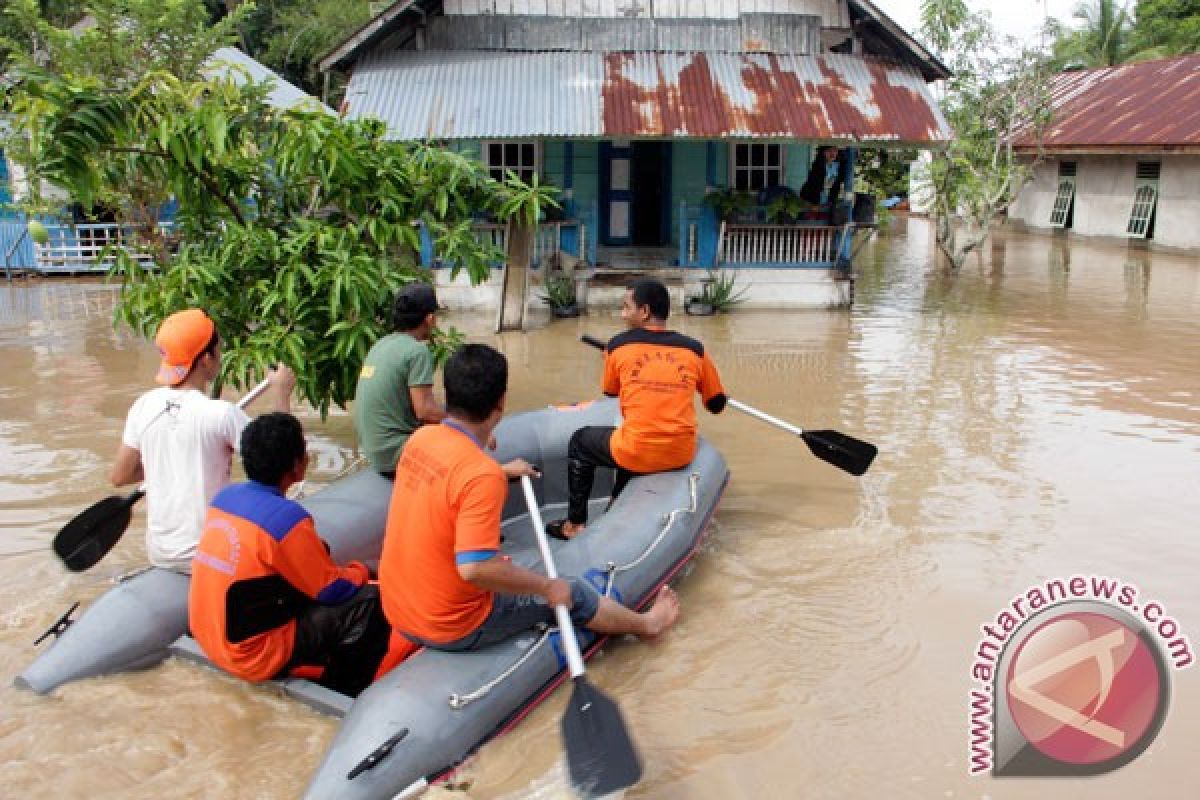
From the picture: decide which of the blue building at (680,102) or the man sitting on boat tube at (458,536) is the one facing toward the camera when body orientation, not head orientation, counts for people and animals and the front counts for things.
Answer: the blue building

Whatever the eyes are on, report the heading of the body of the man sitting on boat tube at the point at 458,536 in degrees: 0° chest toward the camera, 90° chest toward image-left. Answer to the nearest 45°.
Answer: approximately 225°

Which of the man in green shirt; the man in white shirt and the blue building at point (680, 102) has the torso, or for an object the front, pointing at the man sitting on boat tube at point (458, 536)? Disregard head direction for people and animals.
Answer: the blue building

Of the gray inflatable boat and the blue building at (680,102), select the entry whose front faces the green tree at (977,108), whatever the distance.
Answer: the gray inflatable boat

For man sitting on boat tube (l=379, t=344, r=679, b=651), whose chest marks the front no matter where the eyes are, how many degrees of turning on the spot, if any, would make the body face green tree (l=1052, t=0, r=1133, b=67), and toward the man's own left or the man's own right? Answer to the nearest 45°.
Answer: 0° — they already face it

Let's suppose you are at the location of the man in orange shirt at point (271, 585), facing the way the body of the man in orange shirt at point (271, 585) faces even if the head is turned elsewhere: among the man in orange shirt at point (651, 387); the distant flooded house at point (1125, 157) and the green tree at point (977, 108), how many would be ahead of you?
3

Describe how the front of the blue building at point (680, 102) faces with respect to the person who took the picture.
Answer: facing the viewer

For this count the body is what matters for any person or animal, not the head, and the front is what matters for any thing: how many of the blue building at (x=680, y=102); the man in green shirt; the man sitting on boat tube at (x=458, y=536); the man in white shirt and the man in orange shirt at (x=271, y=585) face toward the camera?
1

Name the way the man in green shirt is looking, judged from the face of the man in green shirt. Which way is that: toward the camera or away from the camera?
away from the camera

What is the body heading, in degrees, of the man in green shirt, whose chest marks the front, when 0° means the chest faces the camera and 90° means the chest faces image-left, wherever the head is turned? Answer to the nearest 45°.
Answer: approximately 225°

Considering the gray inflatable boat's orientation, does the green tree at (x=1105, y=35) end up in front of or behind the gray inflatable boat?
in front

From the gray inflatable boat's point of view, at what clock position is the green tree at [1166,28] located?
The green tree is roughly at 12 o'clock from the gray inflatable boat.

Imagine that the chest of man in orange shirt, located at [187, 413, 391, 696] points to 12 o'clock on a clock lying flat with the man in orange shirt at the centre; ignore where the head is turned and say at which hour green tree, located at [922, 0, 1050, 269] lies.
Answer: The green tree is roughly at 12 o'clock from the man in orange shirt.

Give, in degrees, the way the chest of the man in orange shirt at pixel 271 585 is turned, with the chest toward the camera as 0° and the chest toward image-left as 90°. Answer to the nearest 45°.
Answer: approximately 225°

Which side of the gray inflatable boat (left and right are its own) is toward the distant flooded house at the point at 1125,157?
front

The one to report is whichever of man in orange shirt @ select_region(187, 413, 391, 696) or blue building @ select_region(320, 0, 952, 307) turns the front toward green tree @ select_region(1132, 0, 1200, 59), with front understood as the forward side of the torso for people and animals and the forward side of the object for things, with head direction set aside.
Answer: the man in orange shirt

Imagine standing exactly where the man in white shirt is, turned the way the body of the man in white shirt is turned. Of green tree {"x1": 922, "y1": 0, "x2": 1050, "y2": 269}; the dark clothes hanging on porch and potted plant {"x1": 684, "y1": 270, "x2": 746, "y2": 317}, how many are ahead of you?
3

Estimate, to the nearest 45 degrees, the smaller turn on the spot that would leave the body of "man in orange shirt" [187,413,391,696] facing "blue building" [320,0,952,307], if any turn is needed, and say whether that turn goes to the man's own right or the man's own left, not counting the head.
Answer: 0° — they already face it

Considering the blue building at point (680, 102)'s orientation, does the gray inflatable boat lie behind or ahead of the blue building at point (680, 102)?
ahead

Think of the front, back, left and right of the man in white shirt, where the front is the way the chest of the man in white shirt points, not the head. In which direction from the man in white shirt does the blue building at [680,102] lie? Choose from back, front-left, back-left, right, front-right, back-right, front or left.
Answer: front

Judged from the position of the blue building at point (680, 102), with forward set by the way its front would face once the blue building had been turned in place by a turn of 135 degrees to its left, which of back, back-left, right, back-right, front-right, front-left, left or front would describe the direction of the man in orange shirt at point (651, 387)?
back-right

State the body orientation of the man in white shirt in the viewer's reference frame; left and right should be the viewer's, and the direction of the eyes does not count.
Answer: facing away from the viewer and to the right of the viewer
